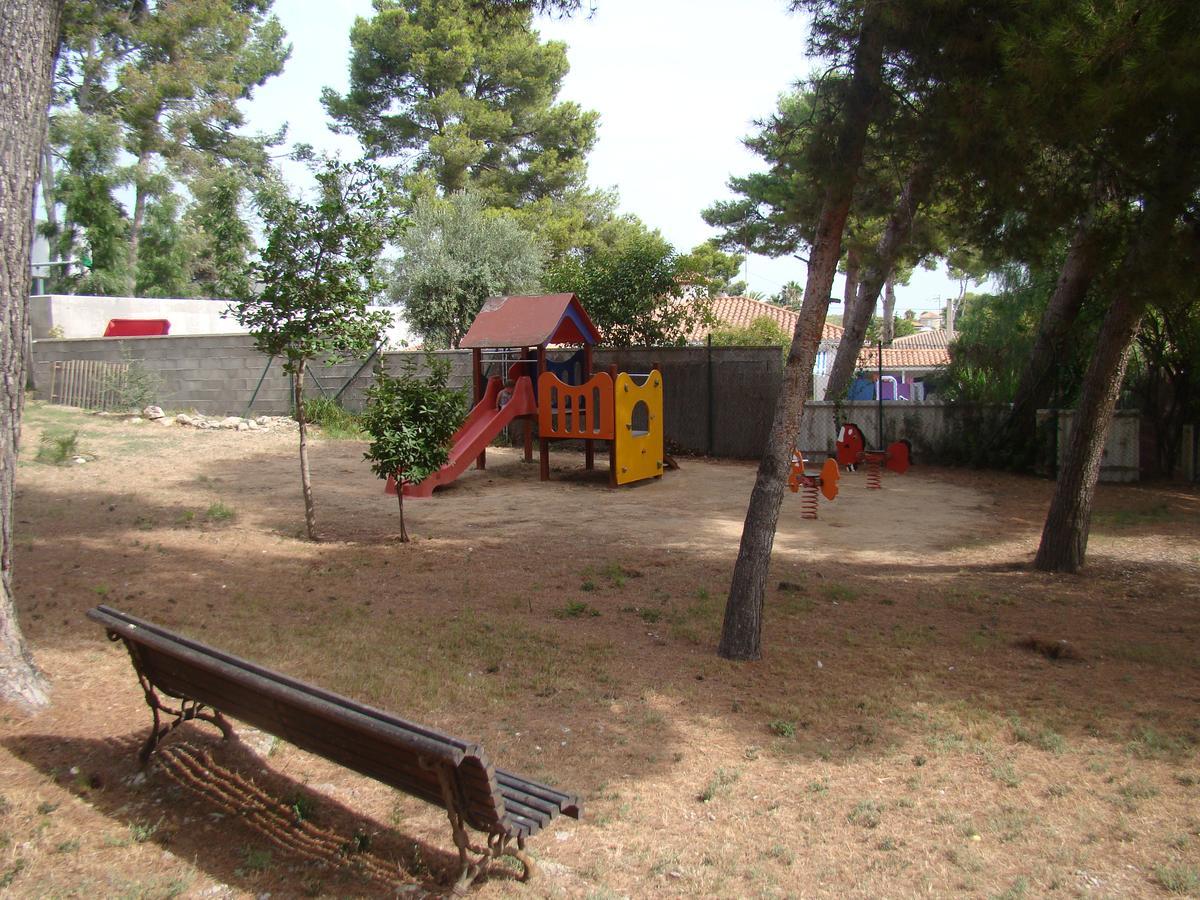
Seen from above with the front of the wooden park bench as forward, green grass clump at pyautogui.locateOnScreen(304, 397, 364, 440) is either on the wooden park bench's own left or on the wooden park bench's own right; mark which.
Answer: on the wooden park bench's own left

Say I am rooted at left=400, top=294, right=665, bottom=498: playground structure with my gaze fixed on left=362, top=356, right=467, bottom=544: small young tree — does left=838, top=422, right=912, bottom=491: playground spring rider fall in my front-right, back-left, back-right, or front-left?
back-left

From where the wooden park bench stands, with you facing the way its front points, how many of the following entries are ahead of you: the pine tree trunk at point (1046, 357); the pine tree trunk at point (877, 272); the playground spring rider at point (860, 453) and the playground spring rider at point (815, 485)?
4

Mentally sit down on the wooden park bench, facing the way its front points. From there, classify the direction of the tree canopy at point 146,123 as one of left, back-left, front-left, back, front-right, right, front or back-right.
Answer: front-left

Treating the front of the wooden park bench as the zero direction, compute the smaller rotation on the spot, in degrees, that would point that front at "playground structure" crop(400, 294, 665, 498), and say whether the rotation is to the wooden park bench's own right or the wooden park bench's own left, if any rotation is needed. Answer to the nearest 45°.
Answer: approximately 45° to the wooden park bench's own left

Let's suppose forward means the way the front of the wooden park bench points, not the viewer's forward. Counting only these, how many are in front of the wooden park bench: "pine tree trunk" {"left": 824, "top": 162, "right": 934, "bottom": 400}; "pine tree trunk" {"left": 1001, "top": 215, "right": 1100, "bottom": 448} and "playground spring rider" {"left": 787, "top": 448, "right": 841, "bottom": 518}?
3

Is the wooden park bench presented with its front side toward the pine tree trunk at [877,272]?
yes

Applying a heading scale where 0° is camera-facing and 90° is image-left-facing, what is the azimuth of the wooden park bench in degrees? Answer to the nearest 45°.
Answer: approximately 225°

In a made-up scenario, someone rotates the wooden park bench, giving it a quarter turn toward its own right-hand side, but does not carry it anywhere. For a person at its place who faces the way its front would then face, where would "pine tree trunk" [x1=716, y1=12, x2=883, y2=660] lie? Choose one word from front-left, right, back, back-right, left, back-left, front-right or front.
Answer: left

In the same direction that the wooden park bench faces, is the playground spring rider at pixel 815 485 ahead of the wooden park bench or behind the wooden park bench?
ahead

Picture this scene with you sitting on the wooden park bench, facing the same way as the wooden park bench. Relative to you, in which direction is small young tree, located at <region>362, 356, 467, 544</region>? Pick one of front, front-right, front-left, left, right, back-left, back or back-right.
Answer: front-left

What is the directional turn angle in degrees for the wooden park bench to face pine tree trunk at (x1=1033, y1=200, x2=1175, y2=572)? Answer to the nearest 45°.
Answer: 0° — it already faces it

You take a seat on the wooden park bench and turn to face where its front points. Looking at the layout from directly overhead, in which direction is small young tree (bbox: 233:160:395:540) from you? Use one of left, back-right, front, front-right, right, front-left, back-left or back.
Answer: front-left

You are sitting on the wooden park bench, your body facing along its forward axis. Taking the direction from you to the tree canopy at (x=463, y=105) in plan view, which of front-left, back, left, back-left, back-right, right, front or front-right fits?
front-left

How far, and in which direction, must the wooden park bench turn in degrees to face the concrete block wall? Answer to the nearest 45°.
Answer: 0° — it already faces it
